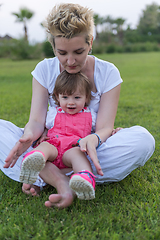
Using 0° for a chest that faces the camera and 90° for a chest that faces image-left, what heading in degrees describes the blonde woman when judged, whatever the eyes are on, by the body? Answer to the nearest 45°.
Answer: approximately 0°

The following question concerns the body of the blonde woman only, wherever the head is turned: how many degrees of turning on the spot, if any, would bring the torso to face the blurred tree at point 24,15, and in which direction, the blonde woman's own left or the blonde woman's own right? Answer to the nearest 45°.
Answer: approximately 180°
